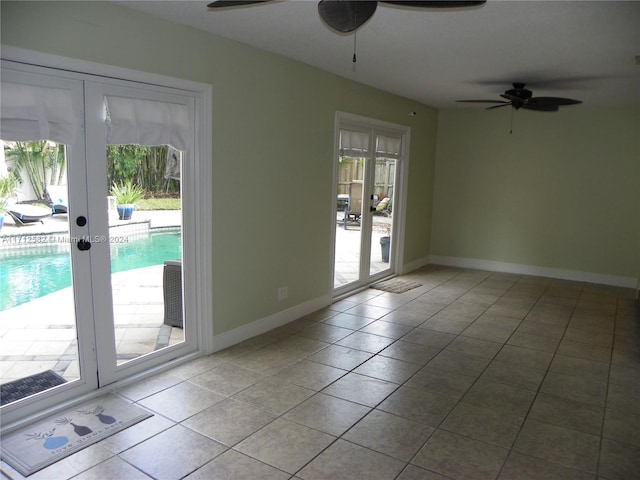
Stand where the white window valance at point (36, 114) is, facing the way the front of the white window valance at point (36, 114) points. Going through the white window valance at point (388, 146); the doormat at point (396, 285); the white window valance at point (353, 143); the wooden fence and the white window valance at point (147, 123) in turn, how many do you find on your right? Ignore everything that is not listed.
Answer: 0

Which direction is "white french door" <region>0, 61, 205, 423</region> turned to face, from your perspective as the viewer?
facing the viewer and to the right of the viewer

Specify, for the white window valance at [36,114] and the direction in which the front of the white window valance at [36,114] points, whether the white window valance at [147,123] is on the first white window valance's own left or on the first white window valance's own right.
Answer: on the first white window valance's own left

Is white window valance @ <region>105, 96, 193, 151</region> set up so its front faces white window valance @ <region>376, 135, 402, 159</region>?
no

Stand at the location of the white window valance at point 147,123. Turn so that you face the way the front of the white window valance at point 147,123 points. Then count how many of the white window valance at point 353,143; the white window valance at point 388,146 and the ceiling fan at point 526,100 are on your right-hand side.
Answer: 0

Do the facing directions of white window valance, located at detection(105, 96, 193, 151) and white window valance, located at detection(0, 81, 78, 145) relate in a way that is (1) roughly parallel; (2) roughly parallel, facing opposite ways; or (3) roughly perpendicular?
roughly parallel

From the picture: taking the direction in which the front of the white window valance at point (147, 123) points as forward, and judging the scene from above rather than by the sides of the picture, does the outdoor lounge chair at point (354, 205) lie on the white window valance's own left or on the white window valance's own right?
on the white window valance's own left

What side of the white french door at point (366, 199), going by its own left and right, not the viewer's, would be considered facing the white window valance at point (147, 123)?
right

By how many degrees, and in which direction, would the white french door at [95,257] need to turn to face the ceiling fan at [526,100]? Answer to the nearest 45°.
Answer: approximately 45° to its left

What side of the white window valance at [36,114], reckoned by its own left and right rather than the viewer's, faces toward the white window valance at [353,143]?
left

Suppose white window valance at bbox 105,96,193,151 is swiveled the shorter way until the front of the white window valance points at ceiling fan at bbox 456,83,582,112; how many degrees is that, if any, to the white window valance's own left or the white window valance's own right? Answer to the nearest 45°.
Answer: approximately 45° to the white window valance's own left

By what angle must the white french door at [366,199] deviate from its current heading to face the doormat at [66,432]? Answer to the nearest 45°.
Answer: approximately 90° to its right

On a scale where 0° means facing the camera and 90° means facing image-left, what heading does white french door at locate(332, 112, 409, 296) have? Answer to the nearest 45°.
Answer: approximately 315°

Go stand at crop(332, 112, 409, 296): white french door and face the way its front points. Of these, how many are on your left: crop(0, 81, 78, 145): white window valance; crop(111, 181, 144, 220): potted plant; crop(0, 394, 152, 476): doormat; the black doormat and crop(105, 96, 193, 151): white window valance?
0
